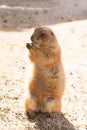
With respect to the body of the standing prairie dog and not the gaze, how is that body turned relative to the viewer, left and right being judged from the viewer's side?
facing the viewer and to the left of the viewer
